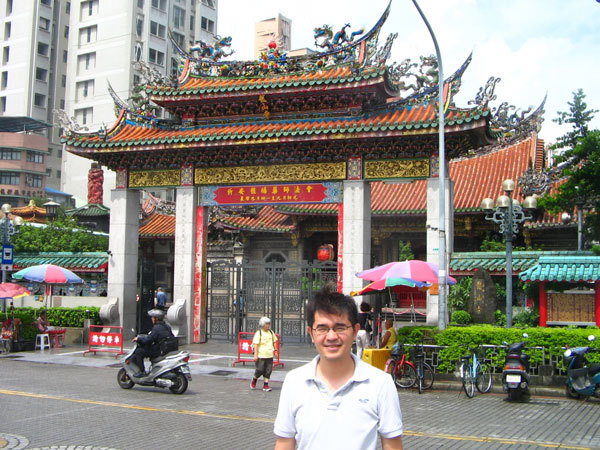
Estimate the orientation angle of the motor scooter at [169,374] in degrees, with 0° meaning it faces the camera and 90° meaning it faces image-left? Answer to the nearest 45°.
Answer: approximately 135°

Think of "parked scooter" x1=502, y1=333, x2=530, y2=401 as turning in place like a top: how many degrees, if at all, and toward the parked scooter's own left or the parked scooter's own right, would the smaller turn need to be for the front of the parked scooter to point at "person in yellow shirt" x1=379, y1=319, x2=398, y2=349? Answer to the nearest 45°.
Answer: approximately 45° to the parked scooter's own left

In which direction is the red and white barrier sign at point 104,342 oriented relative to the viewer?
toward the camera

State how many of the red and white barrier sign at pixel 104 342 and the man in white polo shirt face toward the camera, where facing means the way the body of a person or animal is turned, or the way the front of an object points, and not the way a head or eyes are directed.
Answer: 2

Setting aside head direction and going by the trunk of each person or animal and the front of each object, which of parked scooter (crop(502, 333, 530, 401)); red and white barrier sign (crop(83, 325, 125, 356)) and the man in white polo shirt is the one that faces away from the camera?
the parked scooter

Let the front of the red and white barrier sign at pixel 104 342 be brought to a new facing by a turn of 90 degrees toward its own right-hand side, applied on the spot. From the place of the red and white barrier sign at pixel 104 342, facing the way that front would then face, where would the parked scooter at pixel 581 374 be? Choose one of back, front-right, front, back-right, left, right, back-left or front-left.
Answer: back-left

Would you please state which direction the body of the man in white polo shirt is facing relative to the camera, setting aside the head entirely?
toward the camera

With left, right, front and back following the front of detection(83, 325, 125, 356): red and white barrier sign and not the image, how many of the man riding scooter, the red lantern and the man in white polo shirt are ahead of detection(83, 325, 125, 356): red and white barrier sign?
2

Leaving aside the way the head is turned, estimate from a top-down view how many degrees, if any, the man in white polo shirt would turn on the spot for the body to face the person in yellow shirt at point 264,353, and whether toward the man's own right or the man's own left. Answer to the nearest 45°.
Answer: approximately 180°
